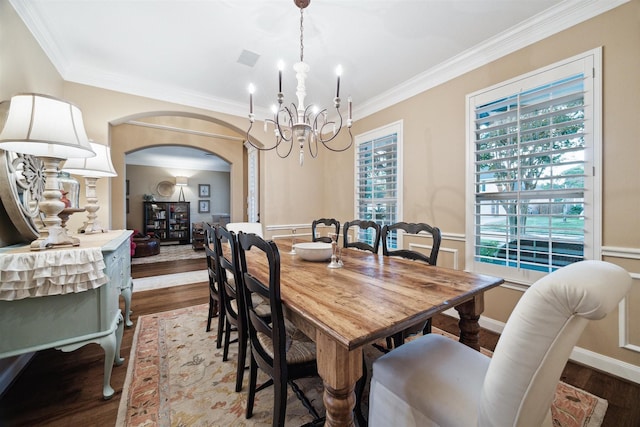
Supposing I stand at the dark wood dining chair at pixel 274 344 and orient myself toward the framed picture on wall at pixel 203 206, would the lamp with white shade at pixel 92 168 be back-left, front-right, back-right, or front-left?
front-left

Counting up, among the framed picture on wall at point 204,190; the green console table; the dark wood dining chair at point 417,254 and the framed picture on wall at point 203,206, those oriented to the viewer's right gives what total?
1

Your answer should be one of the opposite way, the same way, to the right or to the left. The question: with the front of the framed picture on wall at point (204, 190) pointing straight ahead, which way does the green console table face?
to the left

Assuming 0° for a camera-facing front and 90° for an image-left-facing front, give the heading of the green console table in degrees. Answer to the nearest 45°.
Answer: approximately 270°

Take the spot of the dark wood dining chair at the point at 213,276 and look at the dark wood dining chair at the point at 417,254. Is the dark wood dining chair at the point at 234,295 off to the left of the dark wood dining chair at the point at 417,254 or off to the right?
right

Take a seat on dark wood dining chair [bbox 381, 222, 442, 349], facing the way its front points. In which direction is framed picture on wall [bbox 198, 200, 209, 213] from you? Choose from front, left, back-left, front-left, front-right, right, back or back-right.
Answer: right

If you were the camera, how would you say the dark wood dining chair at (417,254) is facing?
facing the viewer and to the left of the viewer

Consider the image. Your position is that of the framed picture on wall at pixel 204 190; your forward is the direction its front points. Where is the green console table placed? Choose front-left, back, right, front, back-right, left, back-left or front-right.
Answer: front

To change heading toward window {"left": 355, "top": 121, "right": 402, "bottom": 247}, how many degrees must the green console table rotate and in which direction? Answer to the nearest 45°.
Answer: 0° — it already faces it

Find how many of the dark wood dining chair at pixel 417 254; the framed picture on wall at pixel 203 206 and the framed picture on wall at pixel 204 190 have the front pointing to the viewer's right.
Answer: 0

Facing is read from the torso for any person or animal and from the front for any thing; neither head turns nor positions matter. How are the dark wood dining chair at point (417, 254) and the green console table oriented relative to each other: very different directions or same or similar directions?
very different directions

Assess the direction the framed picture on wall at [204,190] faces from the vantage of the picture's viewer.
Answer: facing the viewer

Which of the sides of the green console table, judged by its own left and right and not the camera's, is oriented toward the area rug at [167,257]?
left

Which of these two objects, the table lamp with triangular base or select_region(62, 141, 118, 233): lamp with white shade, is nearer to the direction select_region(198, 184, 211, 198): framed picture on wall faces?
the lamp with white shade

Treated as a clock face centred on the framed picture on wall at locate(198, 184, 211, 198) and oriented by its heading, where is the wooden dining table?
The wooden dining table is roughly at 12 o'clock from the framed picture on wall.

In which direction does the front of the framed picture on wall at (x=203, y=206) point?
toward the camera

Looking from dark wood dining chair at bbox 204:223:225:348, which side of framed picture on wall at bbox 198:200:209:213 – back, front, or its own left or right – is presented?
front

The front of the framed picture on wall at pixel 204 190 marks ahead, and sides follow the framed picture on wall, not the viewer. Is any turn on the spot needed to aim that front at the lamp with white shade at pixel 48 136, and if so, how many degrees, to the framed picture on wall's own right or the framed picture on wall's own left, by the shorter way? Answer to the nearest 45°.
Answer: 0° — it already faces it
